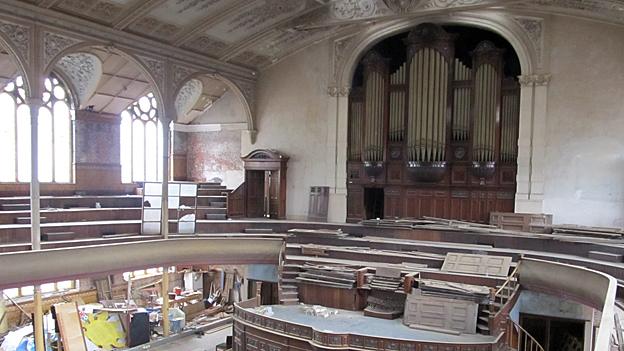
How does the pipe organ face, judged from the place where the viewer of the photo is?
facing the viewer

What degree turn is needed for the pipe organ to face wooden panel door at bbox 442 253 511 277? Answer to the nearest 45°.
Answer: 0° — it already faces it

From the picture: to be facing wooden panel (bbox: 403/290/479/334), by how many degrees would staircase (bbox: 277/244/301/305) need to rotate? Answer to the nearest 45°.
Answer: approximately 45° to its left

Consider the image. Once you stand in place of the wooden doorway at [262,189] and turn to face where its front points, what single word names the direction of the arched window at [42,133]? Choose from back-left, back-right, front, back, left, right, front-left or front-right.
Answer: right

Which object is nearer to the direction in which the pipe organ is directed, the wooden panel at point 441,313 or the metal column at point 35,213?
the wooden panel

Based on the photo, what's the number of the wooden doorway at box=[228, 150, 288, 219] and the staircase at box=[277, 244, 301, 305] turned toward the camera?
2

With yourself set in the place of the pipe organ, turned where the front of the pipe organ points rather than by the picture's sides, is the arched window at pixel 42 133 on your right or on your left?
on your right
